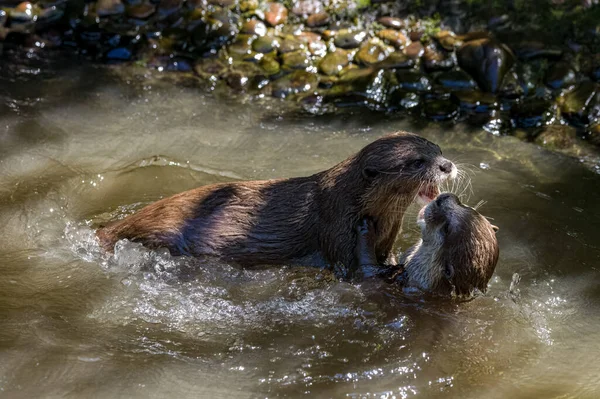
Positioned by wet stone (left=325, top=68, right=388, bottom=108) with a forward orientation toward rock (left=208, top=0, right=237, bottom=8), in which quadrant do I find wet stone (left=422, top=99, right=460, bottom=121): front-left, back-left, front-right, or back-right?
back-right

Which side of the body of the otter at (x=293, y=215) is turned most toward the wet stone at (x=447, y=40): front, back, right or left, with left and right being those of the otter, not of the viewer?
left

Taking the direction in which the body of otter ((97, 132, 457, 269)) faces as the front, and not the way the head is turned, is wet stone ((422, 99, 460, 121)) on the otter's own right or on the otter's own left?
on the otter's own left

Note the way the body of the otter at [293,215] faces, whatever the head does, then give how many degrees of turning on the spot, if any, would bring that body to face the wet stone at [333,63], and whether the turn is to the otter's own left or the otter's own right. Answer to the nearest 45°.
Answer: approximately 90° to the otter's own left

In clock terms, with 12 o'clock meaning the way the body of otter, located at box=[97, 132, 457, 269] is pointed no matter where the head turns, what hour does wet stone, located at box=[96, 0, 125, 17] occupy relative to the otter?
The wet stone is roughly at 8 o'clock from the otter.

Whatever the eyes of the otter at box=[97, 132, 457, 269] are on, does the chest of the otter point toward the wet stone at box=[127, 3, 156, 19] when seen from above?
no

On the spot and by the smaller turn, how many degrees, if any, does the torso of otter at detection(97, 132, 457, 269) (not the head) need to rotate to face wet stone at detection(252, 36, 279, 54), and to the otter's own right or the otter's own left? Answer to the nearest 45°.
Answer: approximately 90° to the otter's own left

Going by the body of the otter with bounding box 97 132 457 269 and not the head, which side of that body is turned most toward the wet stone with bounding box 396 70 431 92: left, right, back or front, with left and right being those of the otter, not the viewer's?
left

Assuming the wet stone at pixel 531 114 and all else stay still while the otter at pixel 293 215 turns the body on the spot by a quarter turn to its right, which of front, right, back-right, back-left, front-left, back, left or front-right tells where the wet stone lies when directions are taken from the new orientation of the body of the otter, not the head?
back-left

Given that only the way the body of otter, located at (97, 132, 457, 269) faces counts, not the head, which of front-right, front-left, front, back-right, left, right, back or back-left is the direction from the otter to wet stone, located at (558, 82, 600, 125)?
front-left

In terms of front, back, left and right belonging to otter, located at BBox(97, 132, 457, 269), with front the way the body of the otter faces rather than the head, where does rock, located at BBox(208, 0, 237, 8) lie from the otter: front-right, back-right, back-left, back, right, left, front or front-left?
left

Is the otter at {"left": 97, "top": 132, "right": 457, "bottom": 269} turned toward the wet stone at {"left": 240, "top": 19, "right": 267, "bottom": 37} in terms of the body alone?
no

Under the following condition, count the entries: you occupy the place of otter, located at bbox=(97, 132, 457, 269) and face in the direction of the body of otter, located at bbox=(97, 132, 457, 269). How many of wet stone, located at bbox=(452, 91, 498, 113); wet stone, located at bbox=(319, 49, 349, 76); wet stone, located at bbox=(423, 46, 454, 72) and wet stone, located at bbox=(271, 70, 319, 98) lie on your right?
0

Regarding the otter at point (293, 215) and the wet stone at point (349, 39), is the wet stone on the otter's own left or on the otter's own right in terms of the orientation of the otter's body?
on the otter's own left

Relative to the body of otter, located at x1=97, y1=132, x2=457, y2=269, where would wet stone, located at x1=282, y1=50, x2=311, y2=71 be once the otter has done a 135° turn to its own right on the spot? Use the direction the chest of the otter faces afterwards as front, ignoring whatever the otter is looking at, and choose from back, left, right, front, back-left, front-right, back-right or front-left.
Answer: back-right

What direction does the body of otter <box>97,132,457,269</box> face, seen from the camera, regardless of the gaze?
to the viewer's right

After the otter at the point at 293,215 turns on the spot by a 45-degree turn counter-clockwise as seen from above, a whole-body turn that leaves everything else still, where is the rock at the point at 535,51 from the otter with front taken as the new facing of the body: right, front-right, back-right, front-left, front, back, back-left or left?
front
